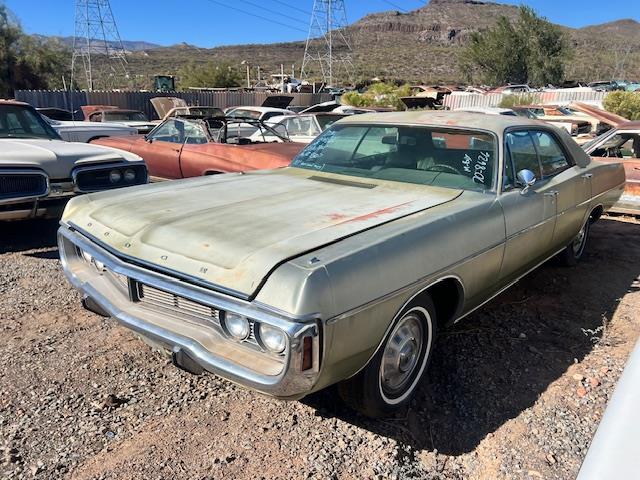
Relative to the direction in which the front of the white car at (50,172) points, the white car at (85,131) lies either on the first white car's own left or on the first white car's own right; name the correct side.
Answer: on the first white car's own left

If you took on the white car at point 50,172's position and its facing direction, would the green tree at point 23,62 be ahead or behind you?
behind

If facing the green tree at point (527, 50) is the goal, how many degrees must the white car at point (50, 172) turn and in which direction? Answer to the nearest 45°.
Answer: approximately 90° to its left

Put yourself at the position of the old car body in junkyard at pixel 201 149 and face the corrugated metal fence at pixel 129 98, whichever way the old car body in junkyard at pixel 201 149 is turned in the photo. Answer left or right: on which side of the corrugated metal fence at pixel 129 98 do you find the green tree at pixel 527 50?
right

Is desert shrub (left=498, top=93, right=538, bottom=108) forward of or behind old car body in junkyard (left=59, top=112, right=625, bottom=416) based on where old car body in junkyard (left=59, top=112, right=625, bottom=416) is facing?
behind

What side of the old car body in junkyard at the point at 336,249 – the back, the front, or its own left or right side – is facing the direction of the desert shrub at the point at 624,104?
back

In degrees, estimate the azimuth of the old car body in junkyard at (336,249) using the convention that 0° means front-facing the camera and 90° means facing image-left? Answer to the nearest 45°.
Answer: approximately 45°

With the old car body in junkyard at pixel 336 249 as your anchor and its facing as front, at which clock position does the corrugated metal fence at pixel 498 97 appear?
The corrugated metal fence is roughly at 5 o'clock from the old car body in junkyard.
